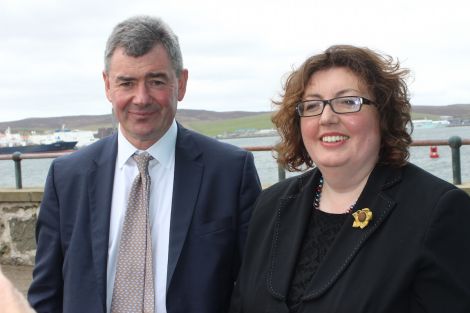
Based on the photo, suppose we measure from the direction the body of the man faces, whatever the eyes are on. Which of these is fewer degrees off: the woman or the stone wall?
the woman

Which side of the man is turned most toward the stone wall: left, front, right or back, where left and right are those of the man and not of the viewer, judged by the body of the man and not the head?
back

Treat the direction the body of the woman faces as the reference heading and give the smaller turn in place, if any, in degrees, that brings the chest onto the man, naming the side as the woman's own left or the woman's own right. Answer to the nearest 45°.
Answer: approximately 45° to the woman's own right

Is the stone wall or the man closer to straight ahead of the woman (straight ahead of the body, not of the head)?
the man

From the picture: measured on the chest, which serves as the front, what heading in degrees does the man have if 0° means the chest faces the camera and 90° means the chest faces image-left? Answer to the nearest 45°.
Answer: approximately 0°
